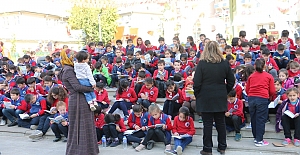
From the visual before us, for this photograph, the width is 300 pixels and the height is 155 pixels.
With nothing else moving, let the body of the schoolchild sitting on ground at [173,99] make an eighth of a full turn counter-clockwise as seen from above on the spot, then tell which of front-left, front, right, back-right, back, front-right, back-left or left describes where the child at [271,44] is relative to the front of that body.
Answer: back-left

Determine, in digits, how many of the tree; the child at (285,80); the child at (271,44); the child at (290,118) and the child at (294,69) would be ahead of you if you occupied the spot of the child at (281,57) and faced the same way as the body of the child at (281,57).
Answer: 3

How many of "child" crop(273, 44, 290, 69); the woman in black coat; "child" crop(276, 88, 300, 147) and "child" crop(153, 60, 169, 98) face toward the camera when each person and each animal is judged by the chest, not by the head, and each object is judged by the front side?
3

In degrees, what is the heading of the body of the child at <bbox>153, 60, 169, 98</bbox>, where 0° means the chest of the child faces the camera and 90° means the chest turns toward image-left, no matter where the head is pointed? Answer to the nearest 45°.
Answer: approximately 0°

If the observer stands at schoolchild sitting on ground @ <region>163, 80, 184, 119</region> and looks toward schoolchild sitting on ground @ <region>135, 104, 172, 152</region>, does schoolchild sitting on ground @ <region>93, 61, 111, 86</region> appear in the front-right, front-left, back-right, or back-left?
back-right

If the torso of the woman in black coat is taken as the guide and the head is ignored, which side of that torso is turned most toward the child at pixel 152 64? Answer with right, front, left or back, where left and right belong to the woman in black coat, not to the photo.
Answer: front

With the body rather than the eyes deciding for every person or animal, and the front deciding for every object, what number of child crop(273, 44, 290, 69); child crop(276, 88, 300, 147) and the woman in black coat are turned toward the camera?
2

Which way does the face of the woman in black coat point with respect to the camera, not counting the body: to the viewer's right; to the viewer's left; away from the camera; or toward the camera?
away from the camera

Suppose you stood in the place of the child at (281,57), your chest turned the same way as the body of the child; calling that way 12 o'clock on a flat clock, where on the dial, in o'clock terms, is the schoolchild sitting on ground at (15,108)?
The schoolchild sitting on ground is roughly at 2 o'clock from the child.

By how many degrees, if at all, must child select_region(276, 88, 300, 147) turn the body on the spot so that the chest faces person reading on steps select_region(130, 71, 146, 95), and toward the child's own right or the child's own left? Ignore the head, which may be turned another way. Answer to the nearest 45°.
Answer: approximately 90° to the child's own right

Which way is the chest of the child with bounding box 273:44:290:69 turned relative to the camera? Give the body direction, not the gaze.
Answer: toward the camera

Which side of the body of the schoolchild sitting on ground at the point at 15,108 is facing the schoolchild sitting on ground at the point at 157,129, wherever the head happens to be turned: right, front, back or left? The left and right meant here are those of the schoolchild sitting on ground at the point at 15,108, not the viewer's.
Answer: left
